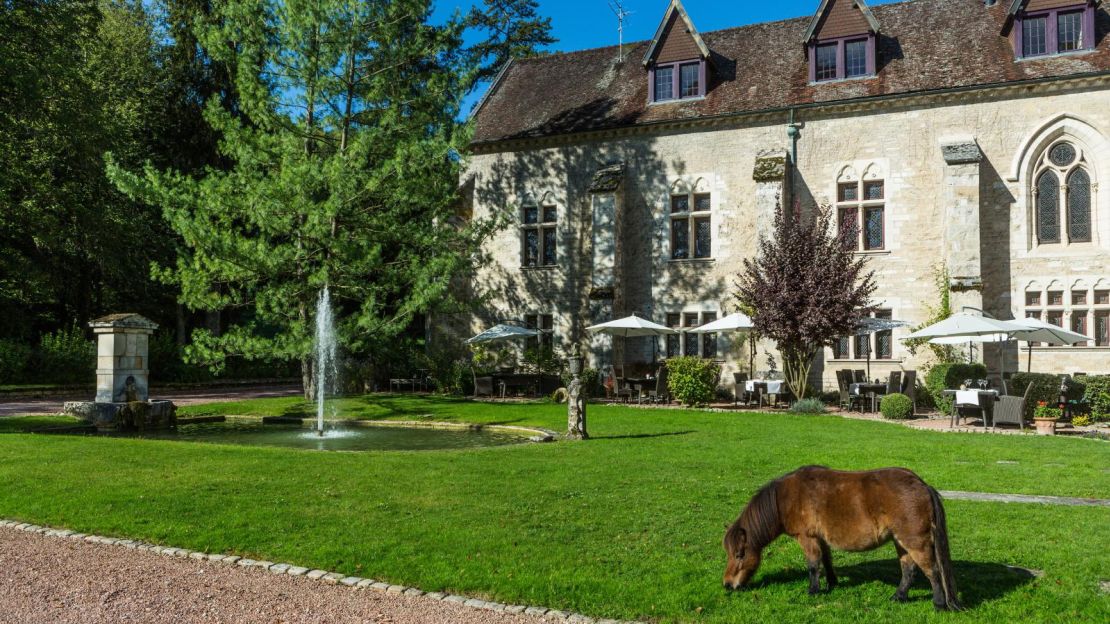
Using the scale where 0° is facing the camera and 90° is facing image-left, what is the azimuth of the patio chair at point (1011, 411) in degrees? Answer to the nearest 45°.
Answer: approximately 90°

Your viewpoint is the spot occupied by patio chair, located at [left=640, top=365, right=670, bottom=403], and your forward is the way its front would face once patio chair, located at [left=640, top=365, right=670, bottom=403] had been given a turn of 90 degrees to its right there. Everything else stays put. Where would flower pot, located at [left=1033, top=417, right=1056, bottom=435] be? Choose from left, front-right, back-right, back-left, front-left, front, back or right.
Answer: back-right

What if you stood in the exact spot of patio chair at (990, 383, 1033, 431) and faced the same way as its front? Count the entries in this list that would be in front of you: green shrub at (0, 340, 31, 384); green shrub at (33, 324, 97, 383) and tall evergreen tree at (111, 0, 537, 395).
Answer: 3

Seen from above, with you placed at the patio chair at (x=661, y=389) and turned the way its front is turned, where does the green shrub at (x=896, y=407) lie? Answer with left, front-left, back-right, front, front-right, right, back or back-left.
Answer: back-left

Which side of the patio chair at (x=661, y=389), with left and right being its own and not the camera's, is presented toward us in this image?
left

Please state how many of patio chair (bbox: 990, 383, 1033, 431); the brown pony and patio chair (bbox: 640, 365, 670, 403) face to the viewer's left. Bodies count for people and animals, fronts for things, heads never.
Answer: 3

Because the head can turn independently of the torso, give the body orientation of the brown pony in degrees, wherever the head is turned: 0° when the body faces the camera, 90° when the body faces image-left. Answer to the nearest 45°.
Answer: approximately 90°

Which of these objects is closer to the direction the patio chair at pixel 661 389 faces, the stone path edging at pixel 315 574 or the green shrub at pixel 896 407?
the stone path edging

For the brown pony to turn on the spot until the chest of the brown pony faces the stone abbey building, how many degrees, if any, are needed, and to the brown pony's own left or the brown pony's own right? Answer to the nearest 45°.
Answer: approximately 90° to the brown pony's own right

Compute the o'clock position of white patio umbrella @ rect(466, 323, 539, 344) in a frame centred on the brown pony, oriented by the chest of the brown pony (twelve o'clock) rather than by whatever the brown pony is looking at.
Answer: The white patio umbrella is roughly at 2 o'clock from the brown pony.

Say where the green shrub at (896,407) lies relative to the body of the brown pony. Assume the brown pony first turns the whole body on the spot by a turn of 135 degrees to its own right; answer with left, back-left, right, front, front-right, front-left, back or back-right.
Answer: front-left

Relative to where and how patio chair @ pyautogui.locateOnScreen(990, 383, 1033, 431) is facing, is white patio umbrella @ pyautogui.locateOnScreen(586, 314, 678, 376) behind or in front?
in front
